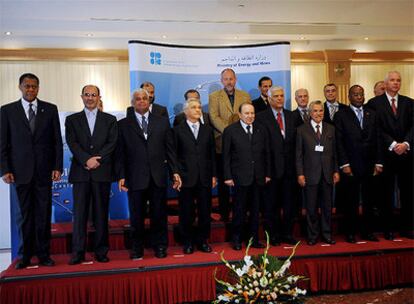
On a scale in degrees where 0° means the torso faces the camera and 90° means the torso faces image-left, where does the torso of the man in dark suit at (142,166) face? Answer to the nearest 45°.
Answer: approximately 0°

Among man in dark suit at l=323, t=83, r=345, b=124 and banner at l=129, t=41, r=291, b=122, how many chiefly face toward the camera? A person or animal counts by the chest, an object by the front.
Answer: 2

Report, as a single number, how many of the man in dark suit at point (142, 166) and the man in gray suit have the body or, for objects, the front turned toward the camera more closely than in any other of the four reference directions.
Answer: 2

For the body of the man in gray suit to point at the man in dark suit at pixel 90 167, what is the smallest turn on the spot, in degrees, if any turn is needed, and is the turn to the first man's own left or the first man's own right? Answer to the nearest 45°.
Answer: approximately 45° to the first man's own right

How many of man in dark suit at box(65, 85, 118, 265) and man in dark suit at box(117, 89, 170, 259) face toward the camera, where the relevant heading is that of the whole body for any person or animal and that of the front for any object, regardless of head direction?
2

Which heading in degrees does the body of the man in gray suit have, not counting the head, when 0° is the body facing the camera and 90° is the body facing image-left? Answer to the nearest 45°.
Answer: approximately 0°

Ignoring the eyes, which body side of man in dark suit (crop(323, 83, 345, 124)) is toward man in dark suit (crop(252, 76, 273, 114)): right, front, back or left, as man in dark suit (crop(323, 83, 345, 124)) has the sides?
right

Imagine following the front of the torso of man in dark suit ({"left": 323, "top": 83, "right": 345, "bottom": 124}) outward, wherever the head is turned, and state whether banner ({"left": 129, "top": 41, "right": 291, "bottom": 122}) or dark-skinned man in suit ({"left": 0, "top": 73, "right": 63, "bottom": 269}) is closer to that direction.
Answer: the dark-skinned man in suit
